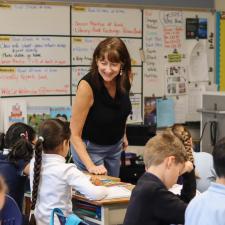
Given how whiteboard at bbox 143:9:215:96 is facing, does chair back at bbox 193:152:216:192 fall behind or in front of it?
in front

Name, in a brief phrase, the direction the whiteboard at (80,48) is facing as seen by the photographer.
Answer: facing the viewer

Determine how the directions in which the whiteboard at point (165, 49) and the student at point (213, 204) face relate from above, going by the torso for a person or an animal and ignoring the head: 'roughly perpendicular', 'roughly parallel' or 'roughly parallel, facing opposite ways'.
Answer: roughly parallel, facing opposite ways

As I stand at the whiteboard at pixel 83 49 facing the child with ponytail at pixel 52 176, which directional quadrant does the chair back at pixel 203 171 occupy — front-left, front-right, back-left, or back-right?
front-left

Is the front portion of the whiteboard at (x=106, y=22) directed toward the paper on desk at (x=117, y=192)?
yes

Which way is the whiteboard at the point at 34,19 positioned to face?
toward the camera

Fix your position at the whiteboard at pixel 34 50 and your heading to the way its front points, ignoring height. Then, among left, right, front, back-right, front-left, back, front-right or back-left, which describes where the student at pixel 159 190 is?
front

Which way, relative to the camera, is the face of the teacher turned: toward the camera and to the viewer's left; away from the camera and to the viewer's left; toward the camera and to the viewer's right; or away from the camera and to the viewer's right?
toward the camera and to the viewer's left

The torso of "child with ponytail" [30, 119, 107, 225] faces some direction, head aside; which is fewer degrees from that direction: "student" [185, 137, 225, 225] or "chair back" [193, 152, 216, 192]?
the chair back

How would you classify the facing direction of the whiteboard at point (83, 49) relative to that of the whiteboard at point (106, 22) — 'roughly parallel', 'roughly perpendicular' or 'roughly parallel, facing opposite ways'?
roughly parallel

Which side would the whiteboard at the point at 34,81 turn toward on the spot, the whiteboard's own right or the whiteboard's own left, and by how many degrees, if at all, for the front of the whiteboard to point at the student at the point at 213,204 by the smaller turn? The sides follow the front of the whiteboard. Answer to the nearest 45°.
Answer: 0° — it already faces them

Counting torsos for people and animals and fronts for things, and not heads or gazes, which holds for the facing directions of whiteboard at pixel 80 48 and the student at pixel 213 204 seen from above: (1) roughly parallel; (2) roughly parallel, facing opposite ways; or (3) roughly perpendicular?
roughly parallel, facing opposite ways

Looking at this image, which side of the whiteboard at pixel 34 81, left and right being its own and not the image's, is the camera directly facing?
front

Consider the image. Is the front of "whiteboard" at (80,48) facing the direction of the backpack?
yes

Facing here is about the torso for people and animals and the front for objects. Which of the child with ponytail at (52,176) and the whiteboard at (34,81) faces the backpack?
the whiteboard

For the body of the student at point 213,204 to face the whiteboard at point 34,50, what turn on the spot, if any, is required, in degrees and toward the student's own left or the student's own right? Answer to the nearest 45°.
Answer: approximately 45° to the student's own left

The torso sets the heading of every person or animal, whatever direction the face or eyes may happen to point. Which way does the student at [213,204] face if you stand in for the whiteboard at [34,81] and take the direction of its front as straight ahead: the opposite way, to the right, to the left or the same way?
the opposite way

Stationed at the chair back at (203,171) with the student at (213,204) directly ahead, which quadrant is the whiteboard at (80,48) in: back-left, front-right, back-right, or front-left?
back-right

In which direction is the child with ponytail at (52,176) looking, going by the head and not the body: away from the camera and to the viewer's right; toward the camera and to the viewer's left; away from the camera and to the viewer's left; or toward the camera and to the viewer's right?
away from the camera and to the viewer's right

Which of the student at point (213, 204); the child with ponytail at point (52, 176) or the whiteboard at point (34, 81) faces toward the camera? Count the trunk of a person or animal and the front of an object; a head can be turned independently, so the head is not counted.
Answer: the whiteboard

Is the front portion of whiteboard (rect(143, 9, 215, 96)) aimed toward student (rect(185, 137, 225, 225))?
yes
